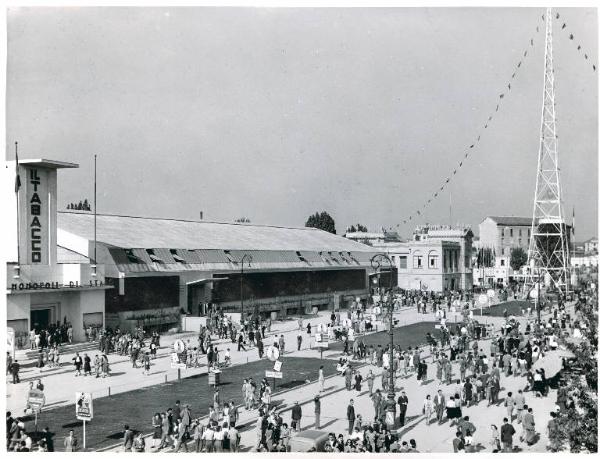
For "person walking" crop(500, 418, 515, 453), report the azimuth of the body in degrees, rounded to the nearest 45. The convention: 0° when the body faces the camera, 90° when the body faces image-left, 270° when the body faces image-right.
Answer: approximately 180°

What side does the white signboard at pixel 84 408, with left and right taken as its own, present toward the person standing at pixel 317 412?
left

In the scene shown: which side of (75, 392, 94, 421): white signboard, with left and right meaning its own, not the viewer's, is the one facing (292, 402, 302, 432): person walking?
left

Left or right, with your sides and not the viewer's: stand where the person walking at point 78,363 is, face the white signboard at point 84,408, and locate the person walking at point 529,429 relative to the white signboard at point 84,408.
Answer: left

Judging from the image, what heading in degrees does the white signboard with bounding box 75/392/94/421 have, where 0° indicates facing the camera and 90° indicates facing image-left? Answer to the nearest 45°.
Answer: approximately 0°

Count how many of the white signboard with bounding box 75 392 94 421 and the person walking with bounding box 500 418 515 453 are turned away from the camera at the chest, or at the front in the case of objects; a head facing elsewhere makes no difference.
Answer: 1

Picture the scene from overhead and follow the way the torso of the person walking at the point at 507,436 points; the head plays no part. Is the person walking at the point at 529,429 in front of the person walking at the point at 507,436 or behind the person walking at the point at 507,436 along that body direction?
in front

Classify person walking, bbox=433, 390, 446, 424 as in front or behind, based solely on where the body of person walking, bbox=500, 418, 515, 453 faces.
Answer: in front
